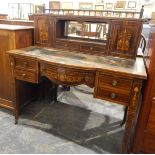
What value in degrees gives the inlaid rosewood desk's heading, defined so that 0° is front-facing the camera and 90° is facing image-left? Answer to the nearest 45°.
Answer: approximately 45°

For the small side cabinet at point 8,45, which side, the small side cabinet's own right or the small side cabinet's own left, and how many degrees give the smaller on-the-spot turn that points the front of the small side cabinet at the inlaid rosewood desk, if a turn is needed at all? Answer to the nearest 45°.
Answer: approximately 90° to the small side cabinet's own left

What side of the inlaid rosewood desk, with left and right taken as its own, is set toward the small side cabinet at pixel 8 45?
right

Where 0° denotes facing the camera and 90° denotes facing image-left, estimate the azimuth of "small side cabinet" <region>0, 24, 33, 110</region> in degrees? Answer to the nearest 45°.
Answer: approximately 45°
